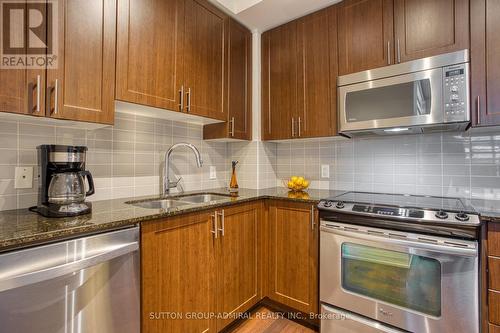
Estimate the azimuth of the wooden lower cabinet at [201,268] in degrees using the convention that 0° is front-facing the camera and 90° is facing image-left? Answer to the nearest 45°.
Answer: approximately 315°

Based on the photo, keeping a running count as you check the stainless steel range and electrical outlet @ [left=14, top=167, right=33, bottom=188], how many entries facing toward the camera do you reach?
2

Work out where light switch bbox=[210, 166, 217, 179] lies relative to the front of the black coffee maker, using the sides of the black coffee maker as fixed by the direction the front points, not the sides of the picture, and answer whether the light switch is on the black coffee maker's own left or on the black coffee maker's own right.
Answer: on the black coffee maker's own left

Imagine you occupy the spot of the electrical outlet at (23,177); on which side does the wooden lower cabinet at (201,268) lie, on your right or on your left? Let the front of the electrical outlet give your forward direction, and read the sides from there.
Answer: on your left

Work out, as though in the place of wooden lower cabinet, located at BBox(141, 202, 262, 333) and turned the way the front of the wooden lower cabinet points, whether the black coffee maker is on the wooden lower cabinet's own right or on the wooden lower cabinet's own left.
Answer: on the wooden lower cabinet's own right

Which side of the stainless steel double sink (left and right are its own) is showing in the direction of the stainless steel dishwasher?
right

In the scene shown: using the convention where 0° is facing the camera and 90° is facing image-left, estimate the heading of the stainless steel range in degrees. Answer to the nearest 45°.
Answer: approximately 0°

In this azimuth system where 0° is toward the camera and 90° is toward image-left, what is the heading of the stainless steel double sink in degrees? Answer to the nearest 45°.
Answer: approximately 315°

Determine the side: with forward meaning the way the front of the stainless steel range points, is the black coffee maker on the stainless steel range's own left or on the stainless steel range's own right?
on the stainless steel range's own right

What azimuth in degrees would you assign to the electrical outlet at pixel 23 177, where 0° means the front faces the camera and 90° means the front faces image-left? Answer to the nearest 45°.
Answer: approximately 0°
